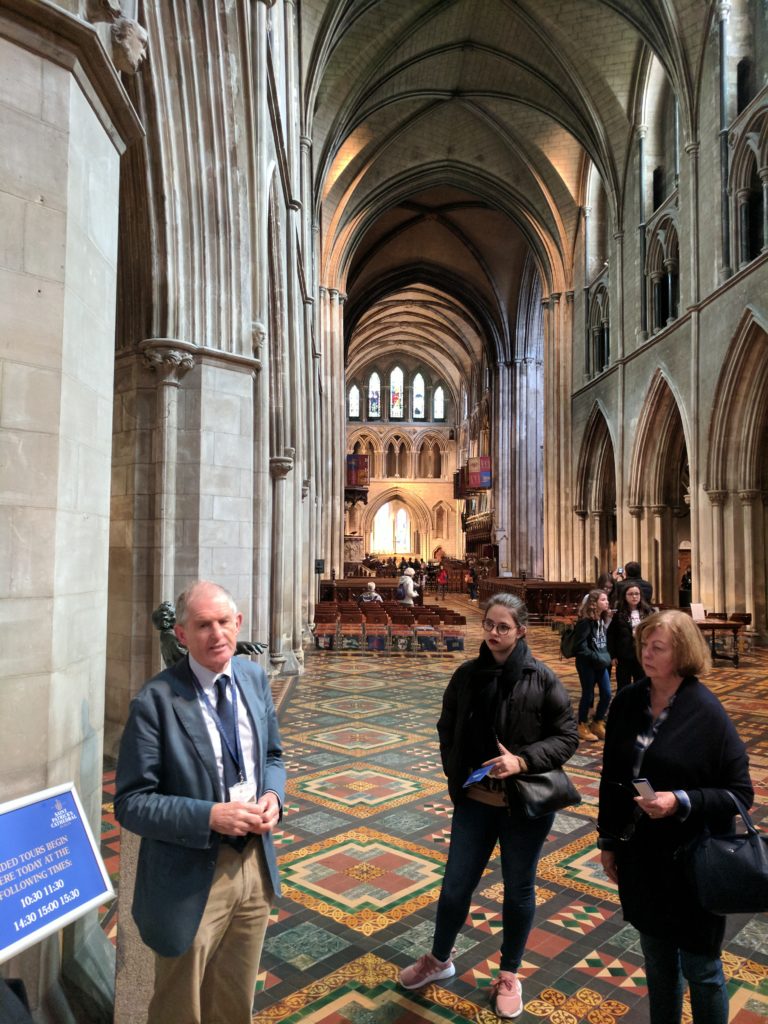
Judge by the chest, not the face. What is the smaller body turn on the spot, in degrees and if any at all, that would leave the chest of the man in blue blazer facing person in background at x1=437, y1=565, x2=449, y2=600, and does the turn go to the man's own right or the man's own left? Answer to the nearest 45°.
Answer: approximately 135° to the man's own left

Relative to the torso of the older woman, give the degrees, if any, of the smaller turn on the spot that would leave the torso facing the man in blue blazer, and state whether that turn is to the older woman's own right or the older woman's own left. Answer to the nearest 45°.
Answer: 0° — they already face them

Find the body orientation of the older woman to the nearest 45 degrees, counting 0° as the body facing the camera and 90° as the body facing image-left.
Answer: approximately 45°

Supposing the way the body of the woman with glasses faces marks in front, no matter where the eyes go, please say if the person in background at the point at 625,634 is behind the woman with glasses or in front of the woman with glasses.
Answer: behind

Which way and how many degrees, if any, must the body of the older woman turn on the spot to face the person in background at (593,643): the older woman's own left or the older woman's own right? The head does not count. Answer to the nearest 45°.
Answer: approximately 135° to the older woman's own right

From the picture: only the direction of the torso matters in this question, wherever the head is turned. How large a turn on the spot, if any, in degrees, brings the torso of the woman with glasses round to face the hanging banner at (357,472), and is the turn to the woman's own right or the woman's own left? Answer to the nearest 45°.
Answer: approximately 135° to the woman's own right

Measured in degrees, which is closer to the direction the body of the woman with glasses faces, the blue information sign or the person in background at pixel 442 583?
the blue information sign

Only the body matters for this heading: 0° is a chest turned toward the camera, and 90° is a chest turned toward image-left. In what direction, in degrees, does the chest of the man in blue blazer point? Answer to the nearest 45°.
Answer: approximately 315°

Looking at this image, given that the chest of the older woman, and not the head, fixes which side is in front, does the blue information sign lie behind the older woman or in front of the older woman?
in front

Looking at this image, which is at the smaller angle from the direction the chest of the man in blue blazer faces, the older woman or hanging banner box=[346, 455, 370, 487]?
the older woman

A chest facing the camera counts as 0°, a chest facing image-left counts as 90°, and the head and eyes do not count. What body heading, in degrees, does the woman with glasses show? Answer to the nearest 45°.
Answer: approximately 45°

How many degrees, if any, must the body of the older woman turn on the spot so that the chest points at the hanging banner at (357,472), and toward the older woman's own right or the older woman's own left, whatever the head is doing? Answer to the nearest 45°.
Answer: approximately 90° to the older woman's own right
